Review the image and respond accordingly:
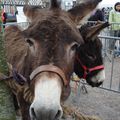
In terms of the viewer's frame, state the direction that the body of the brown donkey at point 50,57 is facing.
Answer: toward the camera
